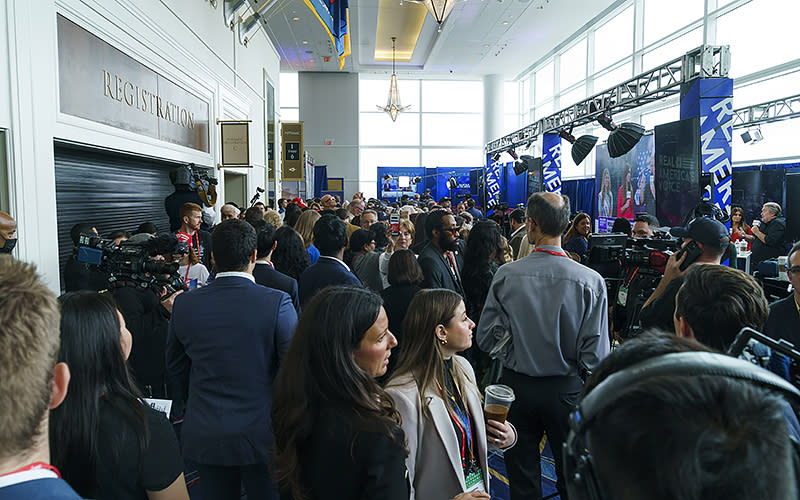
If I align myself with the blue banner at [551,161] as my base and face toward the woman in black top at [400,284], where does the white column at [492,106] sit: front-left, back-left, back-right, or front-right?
back-right

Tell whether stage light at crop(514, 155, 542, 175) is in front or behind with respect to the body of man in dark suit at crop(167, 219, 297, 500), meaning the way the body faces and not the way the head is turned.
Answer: in front

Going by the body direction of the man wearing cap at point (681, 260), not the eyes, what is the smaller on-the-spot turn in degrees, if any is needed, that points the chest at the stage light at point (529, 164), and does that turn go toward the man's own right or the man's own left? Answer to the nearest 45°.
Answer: approximately 90° to the man's own right

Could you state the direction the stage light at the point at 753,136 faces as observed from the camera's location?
facing the viewer and to the left of the viewer

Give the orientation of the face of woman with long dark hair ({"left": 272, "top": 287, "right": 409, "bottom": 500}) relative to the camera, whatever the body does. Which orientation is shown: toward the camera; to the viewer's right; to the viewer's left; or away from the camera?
to the viewer's right

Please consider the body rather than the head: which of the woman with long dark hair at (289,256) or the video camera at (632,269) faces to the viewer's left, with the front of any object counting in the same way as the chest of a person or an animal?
the video camera

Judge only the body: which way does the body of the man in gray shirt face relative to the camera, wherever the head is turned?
away from the camera

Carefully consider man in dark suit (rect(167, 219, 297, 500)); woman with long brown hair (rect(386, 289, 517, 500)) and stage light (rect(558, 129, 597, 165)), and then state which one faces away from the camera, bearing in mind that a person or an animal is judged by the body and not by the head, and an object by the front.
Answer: the man in dark suit

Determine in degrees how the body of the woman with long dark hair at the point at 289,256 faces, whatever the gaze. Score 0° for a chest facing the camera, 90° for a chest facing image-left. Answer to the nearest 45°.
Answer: approximately 180°

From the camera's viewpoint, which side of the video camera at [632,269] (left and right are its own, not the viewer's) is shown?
left

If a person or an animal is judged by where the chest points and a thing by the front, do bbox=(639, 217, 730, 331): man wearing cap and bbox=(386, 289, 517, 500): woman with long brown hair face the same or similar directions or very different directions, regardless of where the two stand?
very different directions

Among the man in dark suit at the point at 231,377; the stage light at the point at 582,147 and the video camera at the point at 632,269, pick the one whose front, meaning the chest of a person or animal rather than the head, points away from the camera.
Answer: the man in dark suit

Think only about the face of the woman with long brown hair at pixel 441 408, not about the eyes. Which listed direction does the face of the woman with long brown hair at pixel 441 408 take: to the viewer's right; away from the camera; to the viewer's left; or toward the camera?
to the viewer's right

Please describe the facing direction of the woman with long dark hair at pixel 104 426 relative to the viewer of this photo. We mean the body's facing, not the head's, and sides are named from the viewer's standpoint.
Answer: facing away from the viewer and to the right of the viewer

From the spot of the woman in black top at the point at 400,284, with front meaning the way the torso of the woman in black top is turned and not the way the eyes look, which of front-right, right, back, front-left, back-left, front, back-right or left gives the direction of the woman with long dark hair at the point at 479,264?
front-right

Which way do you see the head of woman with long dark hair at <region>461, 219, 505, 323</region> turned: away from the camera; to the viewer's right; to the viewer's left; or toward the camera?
away from the camera
